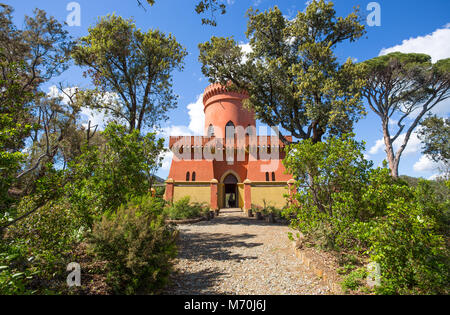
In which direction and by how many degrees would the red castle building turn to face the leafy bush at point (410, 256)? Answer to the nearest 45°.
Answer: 0° — it already faces it

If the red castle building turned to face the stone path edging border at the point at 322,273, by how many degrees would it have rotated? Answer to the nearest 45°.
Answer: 0° — it already faces it

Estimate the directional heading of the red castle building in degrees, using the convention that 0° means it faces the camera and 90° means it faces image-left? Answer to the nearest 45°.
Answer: approximately 0°

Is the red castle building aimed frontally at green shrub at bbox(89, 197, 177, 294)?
yes

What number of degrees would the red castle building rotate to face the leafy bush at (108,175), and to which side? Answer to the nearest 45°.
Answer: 0° — it already faces it
